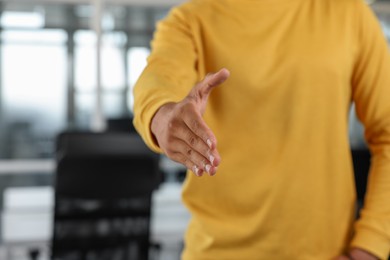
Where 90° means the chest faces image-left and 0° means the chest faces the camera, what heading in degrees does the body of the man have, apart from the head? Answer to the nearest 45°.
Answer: approximately 0°

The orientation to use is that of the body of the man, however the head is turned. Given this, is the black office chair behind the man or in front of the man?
behind

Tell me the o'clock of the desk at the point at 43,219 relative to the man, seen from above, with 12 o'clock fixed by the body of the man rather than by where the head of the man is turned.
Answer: The desk is roughly at 5 o'clock from the man.
